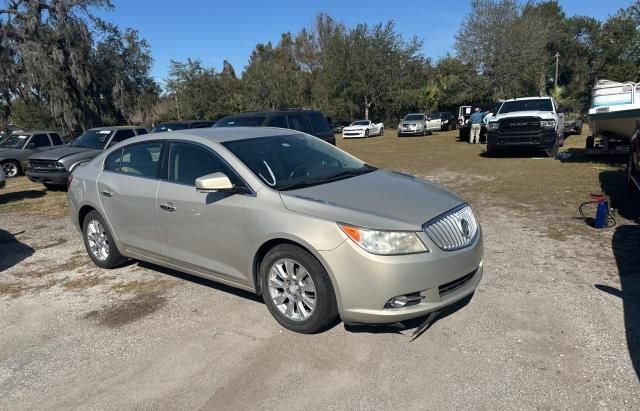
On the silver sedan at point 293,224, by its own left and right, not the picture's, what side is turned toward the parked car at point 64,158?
back

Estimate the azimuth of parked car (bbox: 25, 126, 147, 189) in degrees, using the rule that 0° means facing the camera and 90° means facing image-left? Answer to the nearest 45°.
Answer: approximately 45°

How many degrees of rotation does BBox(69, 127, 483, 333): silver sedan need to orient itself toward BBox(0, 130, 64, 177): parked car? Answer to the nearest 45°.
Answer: approximately 180°

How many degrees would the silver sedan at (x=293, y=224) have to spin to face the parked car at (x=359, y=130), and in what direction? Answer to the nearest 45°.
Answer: approximately 135° to its left

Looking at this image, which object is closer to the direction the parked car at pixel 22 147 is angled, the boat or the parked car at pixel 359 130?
the boat

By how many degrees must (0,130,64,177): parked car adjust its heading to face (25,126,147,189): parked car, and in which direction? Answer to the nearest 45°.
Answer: approximately 45° to its left

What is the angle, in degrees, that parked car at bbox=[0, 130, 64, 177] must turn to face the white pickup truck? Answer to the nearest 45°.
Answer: approximately 90° to its left

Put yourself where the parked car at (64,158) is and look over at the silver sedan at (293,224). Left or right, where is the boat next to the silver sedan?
left

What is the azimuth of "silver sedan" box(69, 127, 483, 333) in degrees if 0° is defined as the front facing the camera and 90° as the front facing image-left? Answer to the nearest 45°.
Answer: approximately 315°
